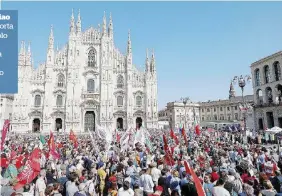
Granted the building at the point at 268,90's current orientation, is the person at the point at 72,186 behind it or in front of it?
in front

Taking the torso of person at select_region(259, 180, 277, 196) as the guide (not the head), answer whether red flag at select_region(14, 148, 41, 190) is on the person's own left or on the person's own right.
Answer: on the person's own left

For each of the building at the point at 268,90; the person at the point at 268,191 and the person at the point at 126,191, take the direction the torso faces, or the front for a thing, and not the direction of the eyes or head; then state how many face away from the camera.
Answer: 2

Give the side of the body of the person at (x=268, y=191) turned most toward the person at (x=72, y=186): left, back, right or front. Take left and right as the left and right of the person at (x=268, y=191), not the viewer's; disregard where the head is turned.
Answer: left

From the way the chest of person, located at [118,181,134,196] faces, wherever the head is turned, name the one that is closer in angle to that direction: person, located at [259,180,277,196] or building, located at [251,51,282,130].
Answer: the building

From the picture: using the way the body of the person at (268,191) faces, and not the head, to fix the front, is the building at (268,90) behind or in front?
in front

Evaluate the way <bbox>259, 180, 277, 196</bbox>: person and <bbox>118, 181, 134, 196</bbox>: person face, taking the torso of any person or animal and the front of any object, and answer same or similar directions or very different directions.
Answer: same or similar directions

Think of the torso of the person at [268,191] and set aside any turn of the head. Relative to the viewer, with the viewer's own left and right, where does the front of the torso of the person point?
facing away from the viewer

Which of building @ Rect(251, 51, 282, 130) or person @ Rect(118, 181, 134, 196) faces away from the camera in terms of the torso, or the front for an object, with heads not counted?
the person

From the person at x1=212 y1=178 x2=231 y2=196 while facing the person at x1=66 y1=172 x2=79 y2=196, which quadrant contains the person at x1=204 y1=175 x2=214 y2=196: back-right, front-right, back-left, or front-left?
front-right

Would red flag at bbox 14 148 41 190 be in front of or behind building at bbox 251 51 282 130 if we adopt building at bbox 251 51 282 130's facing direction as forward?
in front

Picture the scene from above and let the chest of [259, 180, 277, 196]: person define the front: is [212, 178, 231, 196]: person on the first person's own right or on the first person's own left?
on the first person's own left

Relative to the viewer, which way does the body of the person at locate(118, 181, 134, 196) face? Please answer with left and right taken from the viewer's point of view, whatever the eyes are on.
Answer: facing away from the viewer

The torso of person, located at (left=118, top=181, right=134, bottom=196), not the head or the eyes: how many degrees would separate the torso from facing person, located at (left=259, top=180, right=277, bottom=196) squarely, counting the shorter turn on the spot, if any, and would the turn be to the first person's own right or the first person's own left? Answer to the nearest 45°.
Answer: approximately 90° to the first person's own right

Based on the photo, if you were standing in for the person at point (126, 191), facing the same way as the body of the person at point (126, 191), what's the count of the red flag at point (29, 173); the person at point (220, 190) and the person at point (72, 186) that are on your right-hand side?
1

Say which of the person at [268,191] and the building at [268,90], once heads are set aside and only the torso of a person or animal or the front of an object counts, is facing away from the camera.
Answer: the person

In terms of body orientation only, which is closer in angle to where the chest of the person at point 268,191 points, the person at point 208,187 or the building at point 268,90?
the building

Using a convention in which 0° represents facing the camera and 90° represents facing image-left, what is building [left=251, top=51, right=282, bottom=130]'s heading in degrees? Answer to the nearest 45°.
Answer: approximately 45°

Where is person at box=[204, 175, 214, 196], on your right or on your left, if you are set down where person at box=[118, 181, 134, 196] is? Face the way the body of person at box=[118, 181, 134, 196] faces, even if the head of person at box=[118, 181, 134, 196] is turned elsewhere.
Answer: on your right
